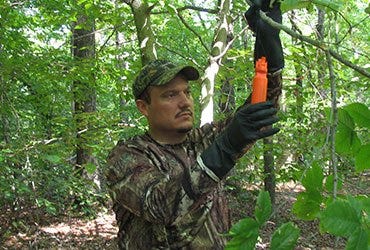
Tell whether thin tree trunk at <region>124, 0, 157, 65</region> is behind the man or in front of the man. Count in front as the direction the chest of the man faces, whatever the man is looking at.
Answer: behind

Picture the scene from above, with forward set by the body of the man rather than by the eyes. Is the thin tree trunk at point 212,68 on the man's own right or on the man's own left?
on the man's own left

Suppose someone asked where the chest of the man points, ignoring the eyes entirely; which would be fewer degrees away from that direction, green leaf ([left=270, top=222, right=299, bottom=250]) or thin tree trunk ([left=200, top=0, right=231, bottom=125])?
the green leaf

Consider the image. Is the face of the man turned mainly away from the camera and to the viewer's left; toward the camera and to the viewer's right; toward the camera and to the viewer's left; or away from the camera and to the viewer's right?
toward the camera and to the viewer's right

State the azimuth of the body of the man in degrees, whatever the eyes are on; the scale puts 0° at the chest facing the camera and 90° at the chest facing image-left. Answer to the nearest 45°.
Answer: approximately 315°

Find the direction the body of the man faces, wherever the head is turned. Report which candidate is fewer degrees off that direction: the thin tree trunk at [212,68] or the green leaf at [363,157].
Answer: the green leaf
